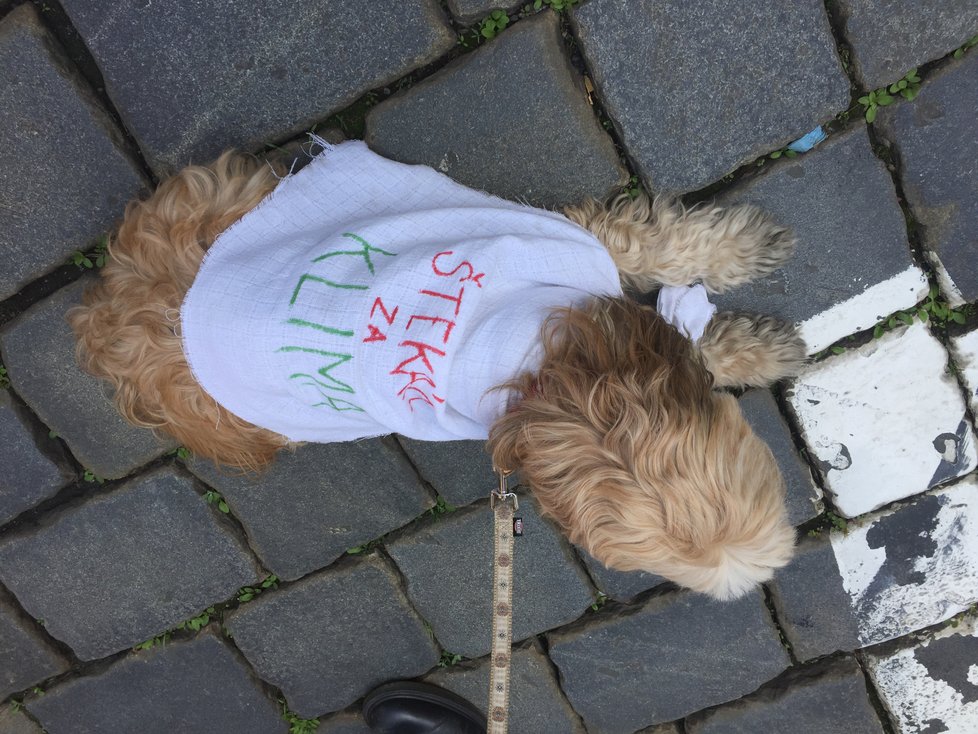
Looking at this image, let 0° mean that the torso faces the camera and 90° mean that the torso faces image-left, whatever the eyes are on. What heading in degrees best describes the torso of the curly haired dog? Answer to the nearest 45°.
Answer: approximately 270°
